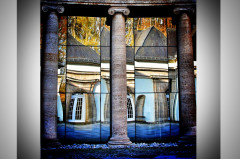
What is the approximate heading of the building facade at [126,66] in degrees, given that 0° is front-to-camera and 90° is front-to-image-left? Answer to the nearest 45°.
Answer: approximately 0°
